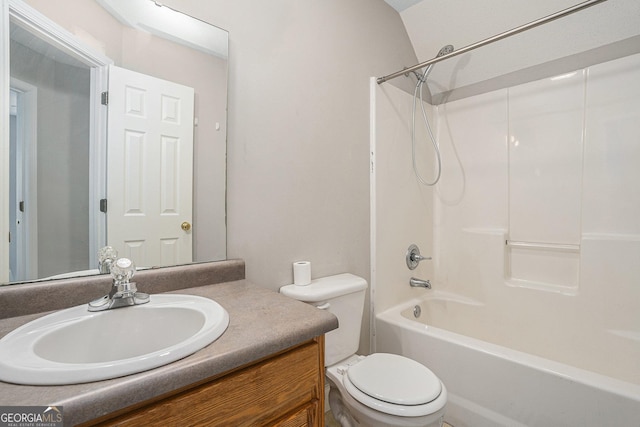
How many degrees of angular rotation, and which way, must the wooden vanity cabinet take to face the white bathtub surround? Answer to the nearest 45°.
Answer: approximately 45° to its left

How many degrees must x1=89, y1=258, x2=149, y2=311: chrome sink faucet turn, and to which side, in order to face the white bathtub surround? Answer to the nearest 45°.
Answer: approximately 90° to its left

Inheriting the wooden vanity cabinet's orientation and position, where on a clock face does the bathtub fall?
The bathtub is roughly at 10 o'clock from the wooden vanity cabinet.

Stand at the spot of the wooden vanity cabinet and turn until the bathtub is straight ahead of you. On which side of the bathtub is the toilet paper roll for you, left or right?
left

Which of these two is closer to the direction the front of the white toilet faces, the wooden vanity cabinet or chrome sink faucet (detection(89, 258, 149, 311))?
the wooden vanity cabinet

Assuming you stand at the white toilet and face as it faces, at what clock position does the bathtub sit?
The bathtub is roughly at 10 o'clock from the white toilet.
